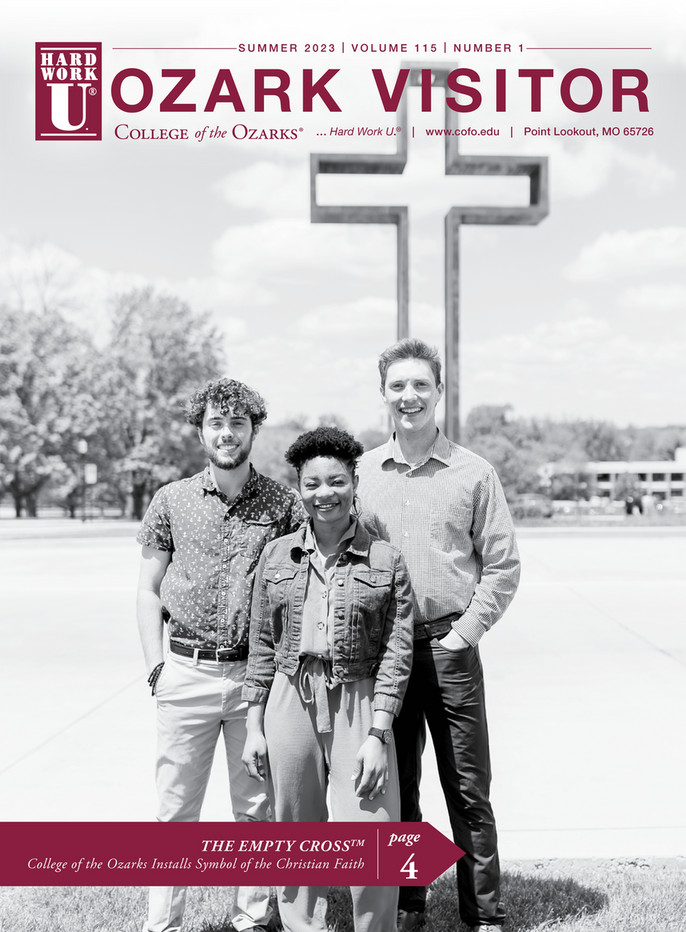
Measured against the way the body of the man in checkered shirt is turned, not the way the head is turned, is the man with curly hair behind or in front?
in front

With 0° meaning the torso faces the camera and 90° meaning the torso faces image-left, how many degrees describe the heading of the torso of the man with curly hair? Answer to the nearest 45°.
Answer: approximately 0°

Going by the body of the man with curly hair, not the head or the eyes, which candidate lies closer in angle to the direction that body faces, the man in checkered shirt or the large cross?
the man in checkered shirt

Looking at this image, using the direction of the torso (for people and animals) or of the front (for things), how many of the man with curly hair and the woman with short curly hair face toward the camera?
2

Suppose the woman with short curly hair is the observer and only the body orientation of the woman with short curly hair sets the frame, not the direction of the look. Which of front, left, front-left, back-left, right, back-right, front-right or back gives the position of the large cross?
back

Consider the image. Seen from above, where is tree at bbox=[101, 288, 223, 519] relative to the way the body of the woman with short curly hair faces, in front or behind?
behind

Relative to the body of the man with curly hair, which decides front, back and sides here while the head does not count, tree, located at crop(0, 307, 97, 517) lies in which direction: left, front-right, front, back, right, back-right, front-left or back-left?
back
